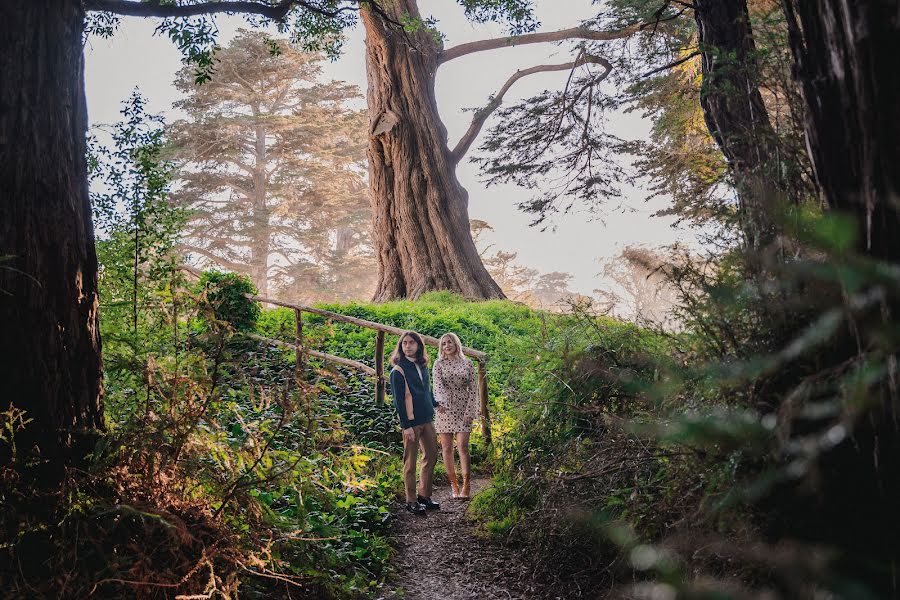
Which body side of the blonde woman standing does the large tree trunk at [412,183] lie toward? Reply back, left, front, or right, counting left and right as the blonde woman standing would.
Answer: back

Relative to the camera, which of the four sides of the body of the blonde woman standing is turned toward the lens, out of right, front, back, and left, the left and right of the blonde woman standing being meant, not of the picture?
front

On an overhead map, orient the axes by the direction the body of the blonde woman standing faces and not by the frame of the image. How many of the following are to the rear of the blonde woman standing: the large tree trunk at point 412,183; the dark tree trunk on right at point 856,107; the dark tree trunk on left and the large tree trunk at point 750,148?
1

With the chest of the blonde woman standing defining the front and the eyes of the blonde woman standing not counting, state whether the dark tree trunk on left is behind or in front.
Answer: in front

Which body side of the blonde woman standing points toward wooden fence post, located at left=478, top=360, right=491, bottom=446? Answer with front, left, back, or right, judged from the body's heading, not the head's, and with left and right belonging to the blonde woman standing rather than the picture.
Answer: back

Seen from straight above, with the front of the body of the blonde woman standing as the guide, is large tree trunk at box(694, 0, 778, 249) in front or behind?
in front

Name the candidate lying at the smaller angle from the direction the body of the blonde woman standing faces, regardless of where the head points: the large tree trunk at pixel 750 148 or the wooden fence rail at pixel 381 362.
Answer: the large tree trunk

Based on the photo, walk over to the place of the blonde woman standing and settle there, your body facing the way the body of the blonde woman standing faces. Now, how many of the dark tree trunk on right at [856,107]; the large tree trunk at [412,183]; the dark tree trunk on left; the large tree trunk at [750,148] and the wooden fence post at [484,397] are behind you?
2

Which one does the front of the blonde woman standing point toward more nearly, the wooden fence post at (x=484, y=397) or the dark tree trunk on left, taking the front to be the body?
the dark tree trunk on left

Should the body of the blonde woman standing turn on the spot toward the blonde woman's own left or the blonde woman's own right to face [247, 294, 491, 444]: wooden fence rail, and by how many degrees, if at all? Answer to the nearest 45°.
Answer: approximately 180°
